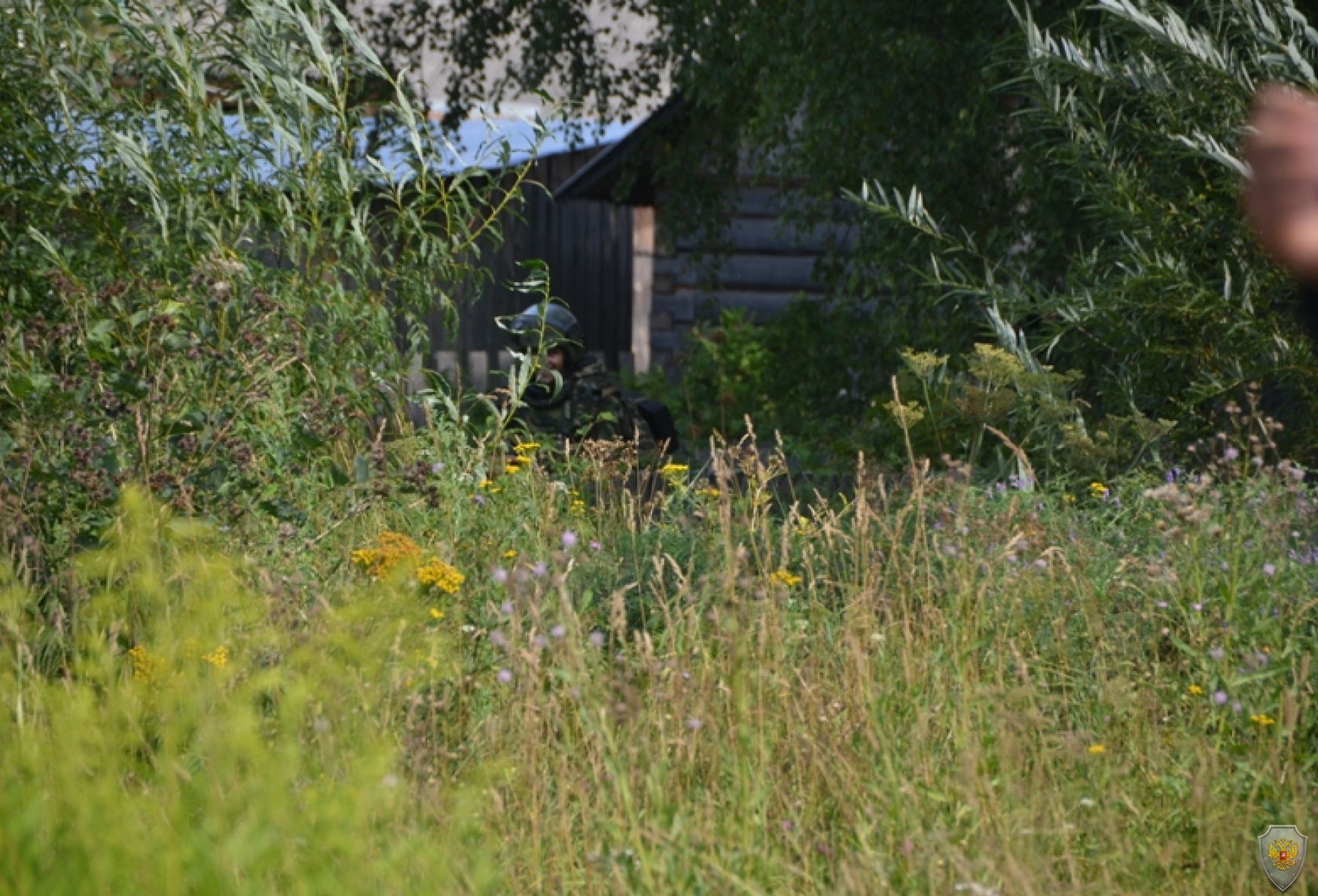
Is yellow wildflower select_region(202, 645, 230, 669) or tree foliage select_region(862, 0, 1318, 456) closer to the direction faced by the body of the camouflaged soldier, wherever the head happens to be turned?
the yellow wildflower

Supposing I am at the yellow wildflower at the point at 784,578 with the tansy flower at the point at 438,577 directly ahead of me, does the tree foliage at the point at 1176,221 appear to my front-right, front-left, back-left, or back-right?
back-right

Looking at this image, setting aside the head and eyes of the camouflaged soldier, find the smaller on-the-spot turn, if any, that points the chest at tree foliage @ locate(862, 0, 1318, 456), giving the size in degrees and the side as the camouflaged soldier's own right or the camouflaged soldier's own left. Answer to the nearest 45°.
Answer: approximately 135° to the camouflaged soldier's own left

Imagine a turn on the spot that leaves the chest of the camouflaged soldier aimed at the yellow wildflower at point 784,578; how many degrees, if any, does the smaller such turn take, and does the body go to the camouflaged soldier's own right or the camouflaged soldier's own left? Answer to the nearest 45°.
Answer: approximately 90° to the camouflaged soldier's own left
